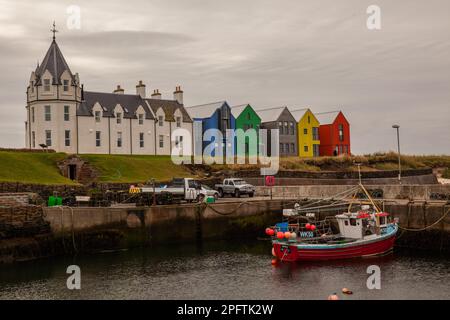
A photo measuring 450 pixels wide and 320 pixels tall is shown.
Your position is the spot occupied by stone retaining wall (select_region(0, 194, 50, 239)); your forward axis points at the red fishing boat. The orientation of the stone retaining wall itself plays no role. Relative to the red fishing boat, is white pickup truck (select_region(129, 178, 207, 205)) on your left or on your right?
left

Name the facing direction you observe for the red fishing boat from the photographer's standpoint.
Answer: facing away from the viewer and to the right of the viewer

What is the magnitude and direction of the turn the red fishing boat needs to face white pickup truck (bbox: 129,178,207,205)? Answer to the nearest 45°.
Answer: approximately 90° to its left

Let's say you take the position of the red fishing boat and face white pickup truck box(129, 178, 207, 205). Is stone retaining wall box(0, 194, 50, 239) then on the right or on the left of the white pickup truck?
left

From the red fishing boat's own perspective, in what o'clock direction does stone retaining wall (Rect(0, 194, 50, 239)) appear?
The stone retaining wall is roughly at 7 o'clock from the red fishing boat.

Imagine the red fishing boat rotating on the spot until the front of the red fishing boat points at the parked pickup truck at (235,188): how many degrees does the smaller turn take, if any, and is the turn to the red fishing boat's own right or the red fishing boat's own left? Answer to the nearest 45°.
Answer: approximately 90° to the red fishing boat's own left
